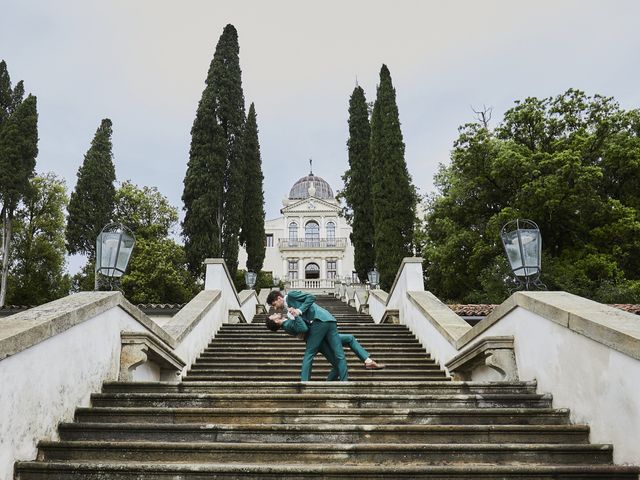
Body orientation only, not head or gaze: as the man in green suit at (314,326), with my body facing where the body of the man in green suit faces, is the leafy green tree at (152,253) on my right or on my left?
on my right

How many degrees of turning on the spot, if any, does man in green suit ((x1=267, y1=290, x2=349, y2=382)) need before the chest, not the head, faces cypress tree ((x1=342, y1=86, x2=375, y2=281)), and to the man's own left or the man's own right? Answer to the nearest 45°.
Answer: approximately 90° to the man's own right

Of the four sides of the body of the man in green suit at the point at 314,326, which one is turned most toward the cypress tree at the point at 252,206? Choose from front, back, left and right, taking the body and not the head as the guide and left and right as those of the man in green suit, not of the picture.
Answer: right

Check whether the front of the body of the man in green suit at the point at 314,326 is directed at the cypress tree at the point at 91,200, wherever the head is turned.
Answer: no

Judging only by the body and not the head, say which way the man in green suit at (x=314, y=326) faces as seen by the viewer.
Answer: to the viewer's left

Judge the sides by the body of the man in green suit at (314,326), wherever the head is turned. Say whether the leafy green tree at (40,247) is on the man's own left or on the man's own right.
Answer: on the man's own right

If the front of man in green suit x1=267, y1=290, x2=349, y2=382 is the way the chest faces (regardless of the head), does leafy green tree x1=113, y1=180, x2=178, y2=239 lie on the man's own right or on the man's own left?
on the man's own right

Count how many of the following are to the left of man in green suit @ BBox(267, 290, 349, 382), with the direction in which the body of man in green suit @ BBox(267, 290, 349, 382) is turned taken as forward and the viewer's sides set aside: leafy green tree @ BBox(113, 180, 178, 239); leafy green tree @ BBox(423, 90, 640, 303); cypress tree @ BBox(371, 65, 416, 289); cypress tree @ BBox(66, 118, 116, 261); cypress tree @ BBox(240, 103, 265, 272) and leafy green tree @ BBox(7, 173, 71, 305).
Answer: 0

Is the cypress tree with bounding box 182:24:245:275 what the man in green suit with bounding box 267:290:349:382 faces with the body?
no

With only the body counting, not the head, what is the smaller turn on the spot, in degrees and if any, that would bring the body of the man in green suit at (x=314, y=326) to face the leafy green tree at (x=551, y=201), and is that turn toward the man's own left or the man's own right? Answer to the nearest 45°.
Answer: approximately 135° to the man's own right

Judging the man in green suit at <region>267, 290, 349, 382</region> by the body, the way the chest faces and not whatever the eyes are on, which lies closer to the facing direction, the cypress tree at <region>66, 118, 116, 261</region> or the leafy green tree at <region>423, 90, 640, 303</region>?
the cypress tree
